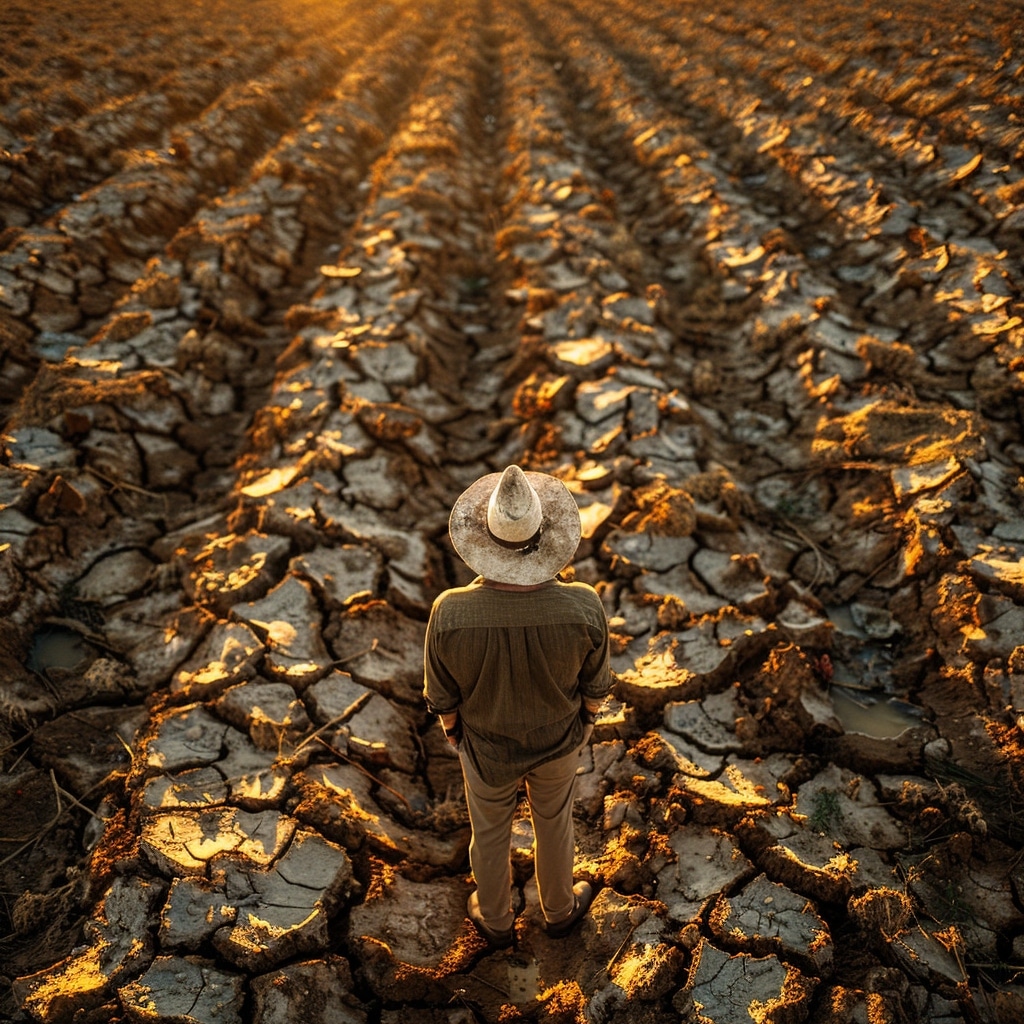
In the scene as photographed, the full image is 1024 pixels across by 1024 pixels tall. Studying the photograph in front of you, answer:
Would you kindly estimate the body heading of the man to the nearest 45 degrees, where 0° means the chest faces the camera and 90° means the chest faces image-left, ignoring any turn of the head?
approximately 180°

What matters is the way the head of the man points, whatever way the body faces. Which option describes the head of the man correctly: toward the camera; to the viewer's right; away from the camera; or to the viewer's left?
away from the camera
